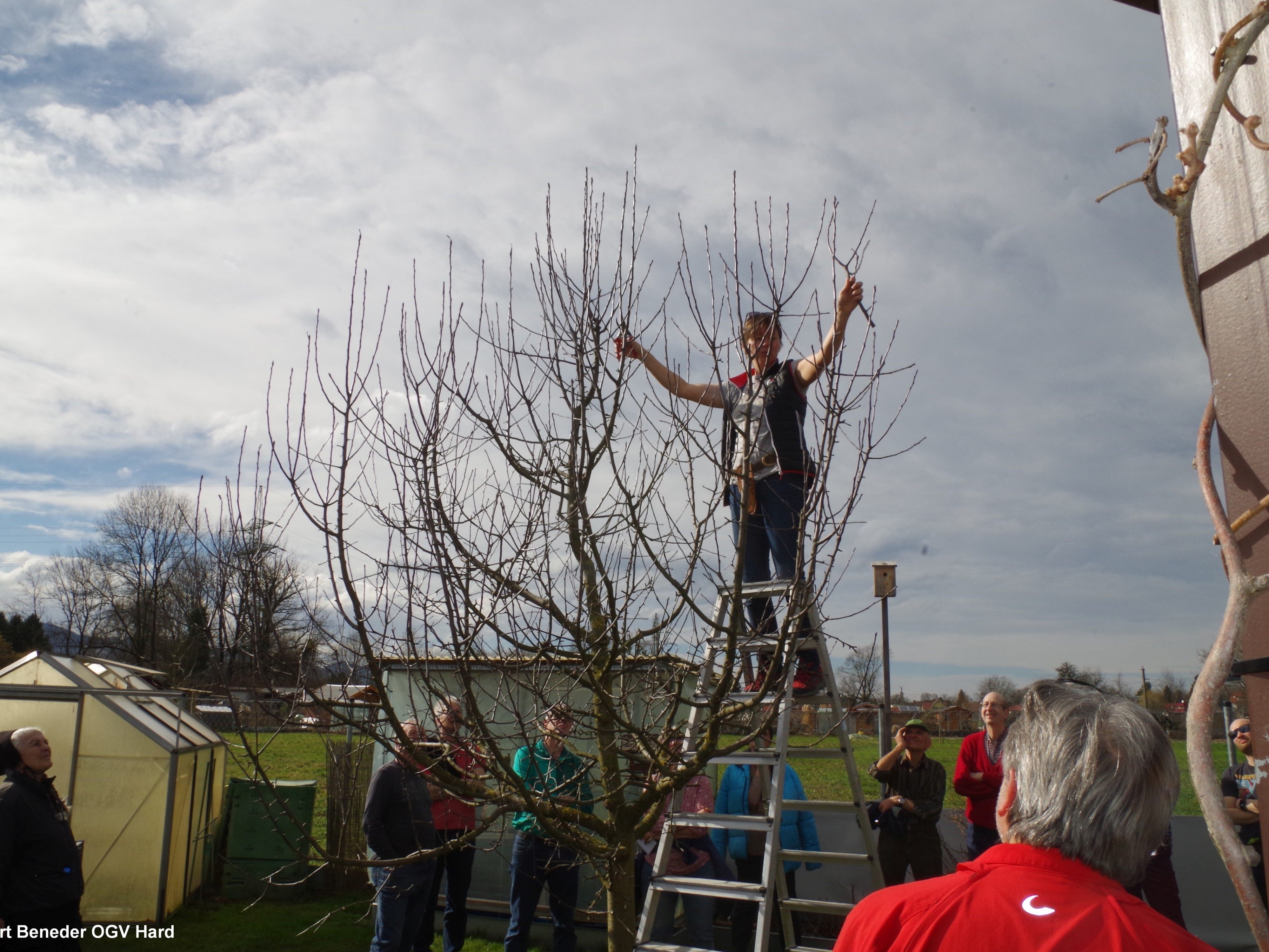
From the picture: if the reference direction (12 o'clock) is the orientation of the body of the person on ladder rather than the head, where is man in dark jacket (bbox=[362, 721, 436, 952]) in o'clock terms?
The man in dark jacket is roughly at 3 o'clock from the person on ladder.

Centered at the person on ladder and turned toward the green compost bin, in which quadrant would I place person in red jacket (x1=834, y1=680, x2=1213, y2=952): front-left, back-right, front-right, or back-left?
back-left

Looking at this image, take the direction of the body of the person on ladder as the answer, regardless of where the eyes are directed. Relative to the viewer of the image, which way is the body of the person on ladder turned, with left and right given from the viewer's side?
facing the viewer and to the left of the viewer

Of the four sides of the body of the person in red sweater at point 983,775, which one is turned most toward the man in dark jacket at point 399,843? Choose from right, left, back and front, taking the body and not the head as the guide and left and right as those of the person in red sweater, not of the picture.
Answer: right

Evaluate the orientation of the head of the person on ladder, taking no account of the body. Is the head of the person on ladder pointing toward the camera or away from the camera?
toward the camera

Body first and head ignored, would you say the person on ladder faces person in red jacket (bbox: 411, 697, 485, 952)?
no

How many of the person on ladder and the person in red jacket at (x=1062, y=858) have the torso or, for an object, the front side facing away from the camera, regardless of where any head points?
1

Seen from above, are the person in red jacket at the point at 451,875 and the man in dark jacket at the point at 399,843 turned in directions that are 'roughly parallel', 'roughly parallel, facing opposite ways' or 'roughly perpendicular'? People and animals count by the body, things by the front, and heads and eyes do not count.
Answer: roughly parallel

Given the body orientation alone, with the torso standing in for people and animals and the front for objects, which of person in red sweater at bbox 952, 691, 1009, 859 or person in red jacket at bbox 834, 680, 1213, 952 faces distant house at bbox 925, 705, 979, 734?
person in red jacket at bbox 834, 680, 1213, 952

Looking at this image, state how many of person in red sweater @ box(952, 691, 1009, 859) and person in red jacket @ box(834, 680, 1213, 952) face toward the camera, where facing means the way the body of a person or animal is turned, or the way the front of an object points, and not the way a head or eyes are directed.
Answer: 1

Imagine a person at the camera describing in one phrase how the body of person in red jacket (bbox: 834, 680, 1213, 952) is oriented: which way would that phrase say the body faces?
away from the camera

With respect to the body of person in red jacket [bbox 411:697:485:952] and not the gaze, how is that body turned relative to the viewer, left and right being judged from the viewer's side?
facing the viewer and to the right of the viewer

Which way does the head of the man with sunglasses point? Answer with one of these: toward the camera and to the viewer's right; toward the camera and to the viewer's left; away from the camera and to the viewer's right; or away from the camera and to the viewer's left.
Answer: toward the camera and to the viewer's left

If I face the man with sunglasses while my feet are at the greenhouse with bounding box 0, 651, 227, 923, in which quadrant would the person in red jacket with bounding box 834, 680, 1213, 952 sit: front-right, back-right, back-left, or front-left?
front-right

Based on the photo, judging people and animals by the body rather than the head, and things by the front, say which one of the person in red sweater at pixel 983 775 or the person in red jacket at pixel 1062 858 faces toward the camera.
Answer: the person in red sweater at pixel 983 775

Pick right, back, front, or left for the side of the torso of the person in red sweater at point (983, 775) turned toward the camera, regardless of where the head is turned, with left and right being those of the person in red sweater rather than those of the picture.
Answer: front

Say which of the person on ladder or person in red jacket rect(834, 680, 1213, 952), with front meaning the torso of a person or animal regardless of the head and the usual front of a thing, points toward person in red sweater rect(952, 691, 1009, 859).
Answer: person in red jacket rect(834, 680, 1213, 952)
